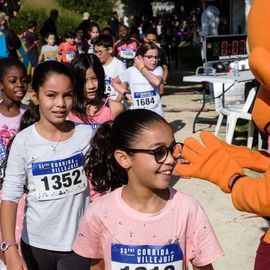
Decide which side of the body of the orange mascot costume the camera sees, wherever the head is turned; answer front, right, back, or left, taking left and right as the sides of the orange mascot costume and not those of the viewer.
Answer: left

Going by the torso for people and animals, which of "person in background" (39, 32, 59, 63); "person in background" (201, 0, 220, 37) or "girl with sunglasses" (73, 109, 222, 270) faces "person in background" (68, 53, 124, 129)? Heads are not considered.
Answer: "person in background" (39, 32, 59, 63)

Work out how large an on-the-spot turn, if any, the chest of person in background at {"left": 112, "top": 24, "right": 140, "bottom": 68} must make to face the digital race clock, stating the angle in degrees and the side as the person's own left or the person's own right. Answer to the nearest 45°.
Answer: approximately 45° to the person's own left

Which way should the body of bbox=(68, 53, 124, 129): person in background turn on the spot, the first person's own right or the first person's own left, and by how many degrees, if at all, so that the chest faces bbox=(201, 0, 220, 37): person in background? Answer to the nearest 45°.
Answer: approximately 180°

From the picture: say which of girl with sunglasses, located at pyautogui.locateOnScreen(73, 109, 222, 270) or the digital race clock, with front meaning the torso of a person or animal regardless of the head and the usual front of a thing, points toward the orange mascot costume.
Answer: the digital race clock

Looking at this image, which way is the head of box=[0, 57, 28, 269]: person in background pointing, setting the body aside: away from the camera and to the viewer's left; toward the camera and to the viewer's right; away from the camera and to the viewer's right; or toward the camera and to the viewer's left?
toward the camera and to the viewer's right

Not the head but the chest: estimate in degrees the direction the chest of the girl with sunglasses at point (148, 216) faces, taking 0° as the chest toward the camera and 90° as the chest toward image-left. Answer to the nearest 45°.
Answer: approximately 0°

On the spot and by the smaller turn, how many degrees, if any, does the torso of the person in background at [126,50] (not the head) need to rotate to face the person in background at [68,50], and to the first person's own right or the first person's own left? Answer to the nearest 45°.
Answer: approximately 135° to the first person's own right

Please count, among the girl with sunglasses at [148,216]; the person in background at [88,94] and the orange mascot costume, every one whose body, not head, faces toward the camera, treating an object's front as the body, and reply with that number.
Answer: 2

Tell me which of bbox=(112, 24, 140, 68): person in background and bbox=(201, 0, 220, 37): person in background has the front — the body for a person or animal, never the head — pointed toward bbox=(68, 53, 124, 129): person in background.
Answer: bbox=(112, 24, 140, 68): person in background

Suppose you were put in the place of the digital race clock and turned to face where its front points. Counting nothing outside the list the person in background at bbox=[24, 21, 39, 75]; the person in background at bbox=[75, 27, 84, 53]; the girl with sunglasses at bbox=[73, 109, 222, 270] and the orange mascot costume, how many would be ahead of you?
2
